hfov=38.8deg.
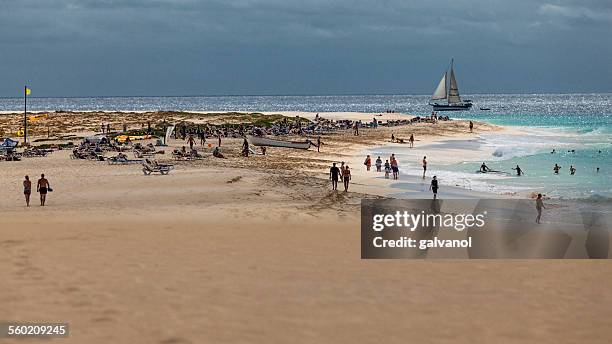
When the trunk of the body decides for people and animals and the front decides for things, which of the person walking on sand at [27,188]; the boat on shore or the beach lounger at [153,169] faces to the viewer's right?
the beach lounger

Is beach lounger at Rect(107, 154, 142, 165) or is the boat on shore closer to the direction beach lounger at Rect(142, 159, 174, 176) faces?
the boat on shore

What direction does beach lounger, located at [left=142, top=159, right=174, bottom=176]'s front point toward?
to the viewer's right

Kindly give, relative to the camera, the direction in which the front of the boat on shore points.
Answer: facing to the left of the viewer

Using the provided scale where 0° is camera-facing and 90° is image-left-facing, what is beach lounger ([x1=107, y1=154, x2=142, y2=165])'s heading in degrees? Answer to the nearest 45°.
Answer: approximately 270°

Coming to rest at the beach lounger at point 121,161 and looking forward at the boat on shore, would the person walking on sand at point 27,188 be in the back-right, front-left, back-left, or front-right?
back-right
